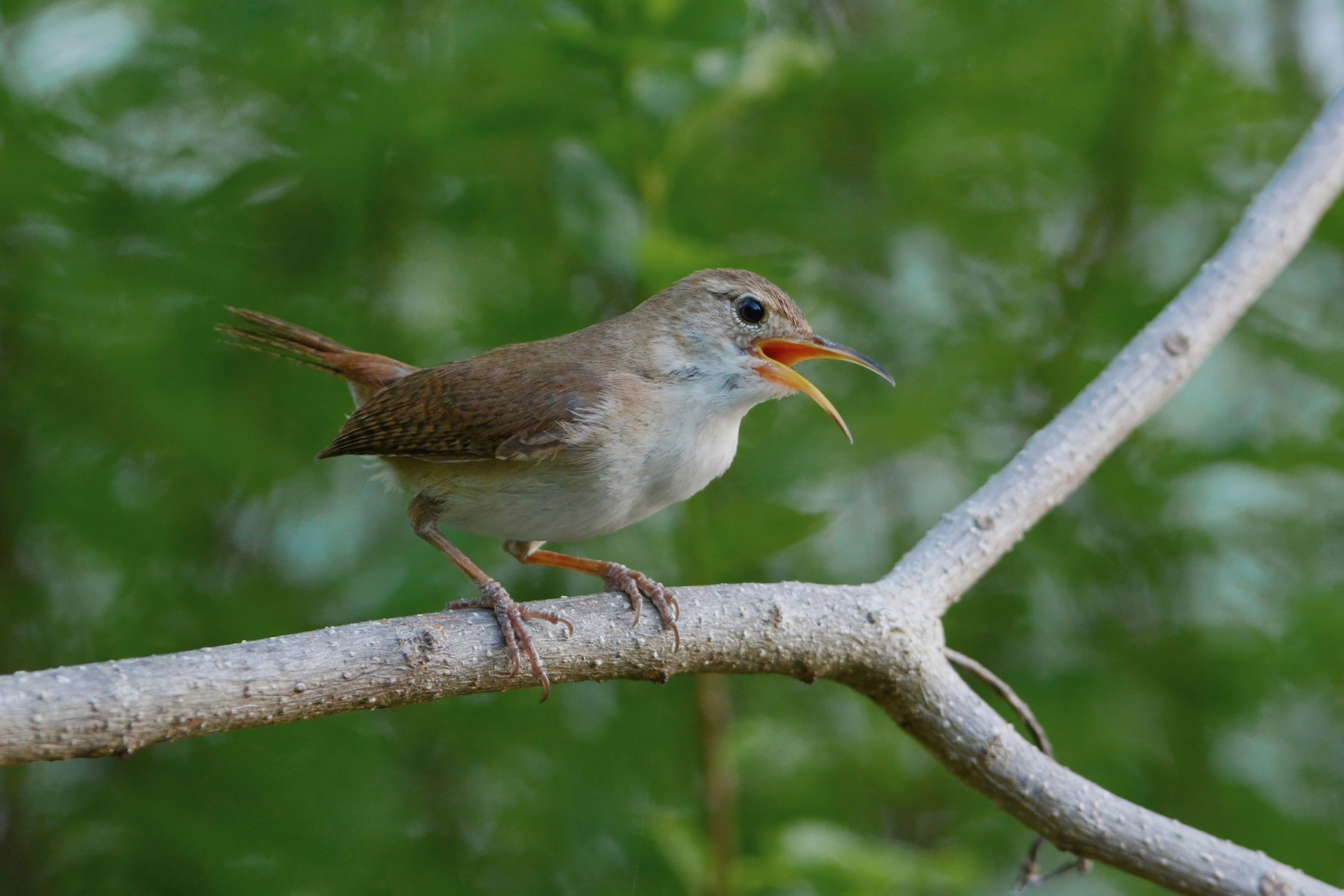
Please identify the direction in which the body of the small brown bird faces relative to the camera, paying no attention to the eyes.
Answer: to the viewer's right
